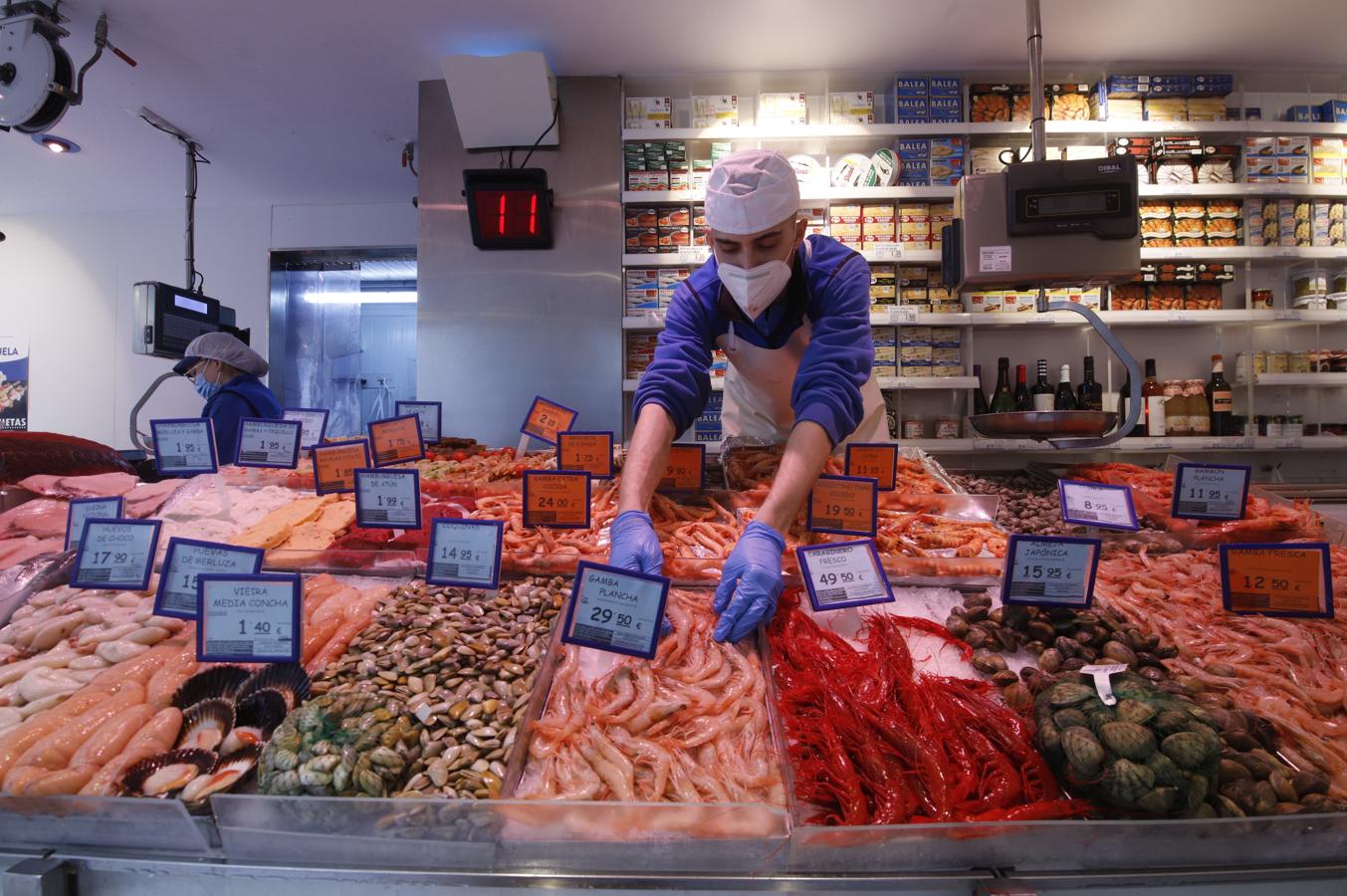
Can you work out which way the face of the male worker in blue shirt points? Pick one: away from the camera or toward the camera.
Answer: toward the camera

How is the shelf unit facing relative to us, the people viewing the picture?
facing the viewer

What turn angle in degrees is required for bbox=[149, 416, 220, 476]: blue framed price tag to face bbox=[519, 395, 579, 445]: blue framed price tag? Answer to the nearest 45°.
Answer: approximately 90° to its left

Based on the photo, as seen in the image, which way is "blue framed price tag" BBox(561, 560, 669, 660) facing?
toward the camera

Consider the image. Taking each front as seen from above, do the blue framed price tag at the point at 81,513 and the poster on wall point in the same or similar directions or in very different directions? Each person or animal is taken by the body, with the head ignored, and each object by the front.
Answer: same or similar directions

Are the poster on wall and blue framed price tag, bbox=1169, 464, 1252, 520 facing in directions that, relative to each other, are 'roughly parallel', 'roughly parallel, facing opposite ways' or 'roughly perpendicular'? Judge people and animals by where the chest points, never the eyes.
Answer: roughly parallel

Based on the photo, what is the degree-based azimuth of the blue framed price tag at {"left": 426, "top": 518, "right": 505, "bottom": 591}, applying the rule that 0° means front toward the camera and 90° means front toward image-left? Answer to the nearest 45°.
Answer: approximately 0°

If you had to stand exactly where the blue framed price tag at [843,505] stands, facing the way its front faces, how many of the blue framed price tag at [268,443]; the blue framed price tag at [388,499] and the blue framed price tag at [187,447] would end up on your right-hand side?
3

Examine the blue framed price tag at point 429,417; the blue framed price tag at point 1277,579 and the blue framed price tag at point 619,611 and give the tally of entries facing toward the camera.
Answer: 3

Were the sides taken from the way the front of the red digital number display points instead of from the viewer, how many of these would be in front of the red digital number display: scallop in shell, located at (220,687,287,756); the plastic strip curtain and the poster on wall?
1

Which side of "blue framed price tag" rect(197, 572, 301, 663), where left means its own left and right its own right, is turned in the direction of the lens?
front

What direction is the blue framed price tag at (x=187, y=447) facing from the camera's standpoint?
toward the camera
